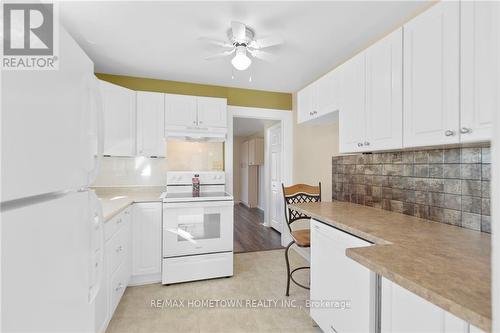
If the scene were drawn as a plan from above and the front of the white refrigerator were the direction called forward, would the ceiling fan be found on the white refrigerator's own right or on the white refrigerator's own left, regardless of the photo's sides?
on the white refrigerator's own left

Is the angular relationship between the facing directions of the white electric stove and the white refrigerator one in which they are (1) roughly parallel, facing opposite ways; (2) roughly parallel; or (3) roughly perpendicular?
roughly perpendicular

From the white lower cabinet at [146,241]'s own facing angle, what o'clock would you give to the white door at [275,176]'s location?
The white door is roughly at 8 o'clock from the white lower cabinet.

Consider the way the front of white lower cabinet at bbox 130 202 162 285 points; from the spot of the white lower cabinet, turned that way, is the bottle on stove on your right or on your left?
on your left

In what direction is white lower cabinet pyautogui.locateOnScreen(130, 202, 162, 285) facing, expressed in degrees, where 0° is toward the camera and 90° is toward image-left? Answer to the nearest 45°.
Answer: approximately 0°

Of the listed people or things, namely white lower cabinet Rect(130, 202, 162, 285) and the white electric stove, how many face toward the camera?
2

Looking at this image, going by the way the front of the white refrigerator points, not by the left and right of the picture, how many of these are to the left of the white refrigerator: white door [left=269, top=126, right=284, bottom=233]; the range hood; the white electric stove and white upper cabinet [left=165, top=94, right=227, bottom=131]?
4

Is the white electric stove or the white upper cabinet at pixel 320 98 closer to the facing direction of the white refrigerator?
the white upper cabinet

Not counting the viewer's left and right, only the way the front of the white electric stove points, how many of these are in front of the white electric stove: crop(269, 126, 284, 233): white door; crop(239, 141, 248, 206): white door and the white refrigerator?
1

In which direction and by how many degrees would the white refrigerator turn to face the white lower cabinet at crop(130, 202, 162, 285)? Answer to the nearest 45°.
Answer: approximately 90° to its left

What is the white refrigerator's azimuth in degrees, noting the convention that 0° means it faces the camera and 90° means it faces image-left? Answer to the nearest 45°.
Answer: approximately 315°
